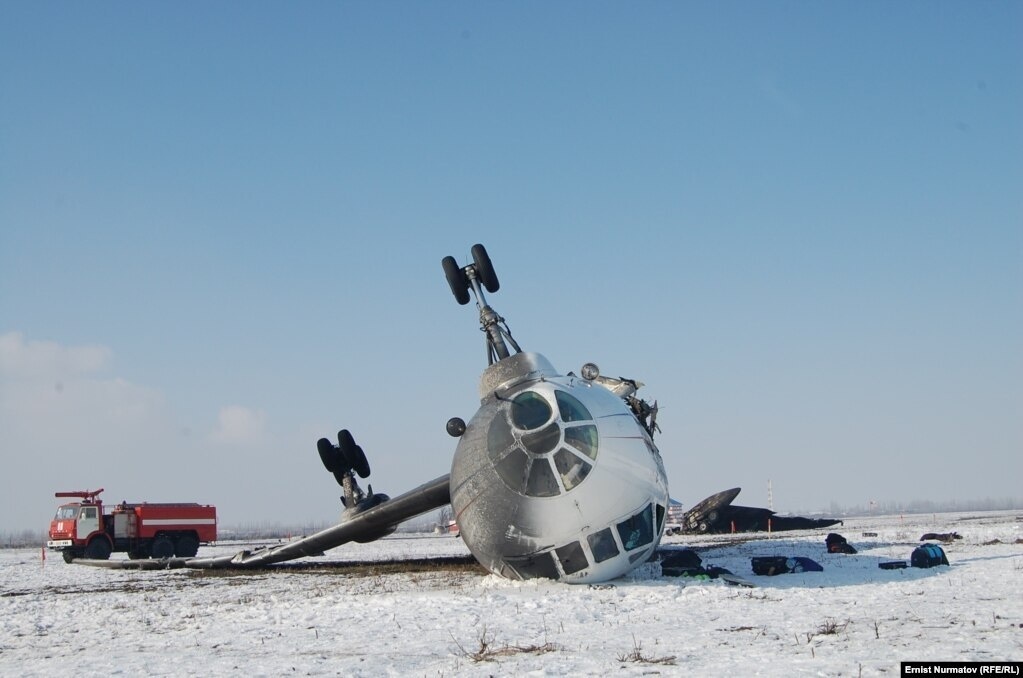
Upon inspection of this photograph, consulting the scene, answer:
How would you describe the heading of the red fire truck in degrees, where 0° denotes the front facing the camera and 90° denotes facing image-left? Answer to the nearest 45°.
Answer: approximately 45°

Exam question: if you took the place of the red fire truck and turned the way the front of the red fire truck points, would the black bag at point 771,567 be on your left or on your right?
on your left

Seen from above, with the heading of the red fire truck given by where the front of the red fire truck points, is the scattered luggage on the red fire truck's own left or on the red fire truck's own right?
on the red fire truck's own left

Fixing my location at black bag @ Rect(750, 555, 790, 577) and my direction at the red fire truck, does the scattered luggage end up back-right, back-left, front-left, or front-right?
back-right
